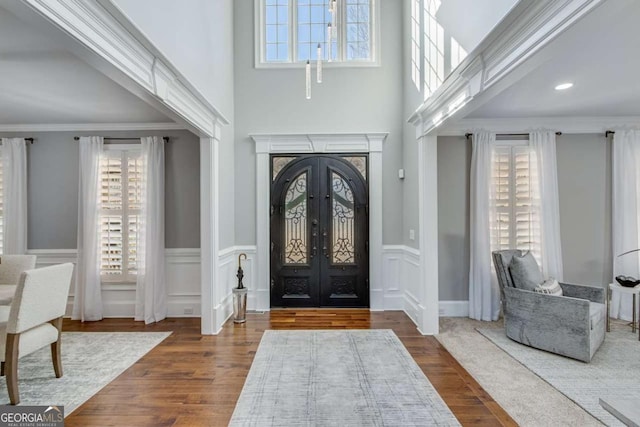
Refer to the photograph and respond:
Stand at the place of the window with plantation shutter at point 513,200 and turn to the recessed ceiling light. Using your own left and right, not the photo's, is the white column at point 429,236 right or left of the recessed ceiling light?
right

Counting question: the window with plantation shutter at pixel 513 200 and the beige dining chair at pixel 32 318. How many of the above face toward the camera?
1

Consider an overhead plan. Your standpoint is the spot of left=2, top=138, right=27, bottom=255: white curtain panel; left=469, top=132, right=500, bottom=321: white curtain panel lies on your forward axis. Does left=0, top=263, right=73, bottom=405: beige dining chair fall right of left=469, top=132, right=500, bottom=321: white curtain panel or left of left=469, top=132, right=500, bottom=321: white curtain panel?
right

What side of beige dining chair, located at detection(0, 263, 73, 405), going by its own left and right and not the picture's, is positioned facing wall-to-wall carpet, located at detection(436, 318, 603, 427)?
back

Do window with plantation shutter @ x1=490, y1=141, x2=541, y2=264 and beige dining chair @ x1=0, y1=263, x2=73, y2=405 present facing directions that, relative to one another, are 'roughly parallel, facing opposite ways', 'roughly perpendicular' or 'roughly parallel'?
roughly perpendicular

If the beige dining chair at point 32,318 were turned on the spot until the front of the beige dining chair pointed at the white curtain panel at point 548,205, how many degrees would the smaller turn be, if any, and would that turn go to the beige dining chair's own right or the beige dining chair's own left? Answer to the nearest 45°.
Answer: approximately 135° to the beige dining chair's own right

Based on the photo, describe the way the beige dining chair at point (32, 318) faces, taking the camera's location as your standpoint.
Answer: facing away from the viewer and to the left of the viewer

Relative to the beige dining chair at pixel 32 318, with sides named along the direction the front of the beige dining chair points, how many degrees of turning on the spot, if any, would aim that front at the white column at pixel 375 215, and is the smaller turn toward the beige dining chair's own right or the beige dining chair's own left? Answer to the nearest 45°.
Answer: approximately 135° to the beige dining chair's own right
